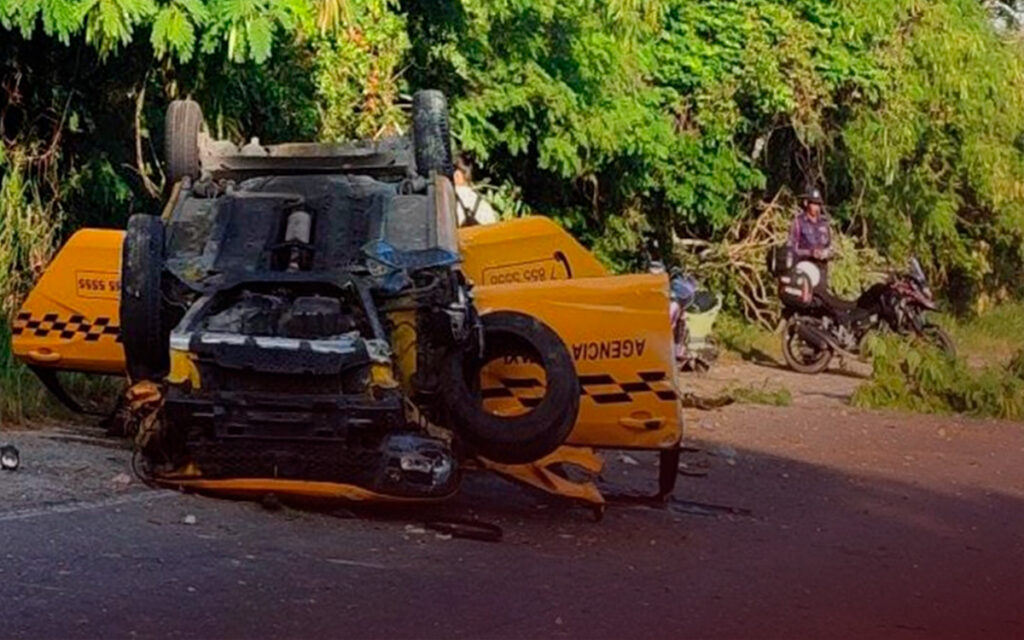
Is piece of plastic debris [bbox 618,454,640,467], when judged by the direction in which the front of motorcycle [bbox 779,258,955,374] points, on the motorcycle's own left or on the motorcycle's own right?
on the motorcycle's own right

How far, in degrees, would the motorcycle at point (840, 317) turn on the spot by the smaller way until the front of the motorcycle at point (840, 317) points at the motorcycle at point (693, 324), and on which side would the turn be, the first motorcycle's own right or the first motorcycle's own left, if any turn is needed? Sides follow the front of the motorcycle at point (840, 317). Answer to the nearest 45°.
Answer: approximately 135° to the first motorcycle's own right

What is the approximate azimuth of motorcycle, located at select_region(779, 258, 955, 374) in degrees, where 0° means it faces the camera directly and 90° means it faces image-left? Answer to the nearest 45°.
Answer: approximately 270°

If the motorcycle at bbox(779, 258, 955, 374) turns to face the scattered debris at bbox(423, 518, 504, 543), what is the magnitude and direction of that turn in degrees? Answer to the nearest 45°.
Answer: approximately 90° to its right
